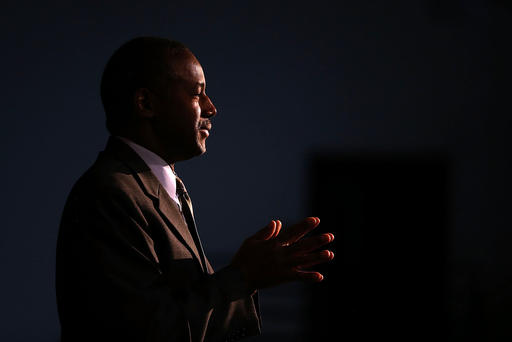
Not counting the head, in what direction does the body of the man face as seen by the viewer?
to the viewer's right

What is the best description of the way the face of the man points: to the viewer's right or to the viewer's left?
to the viewer's right
